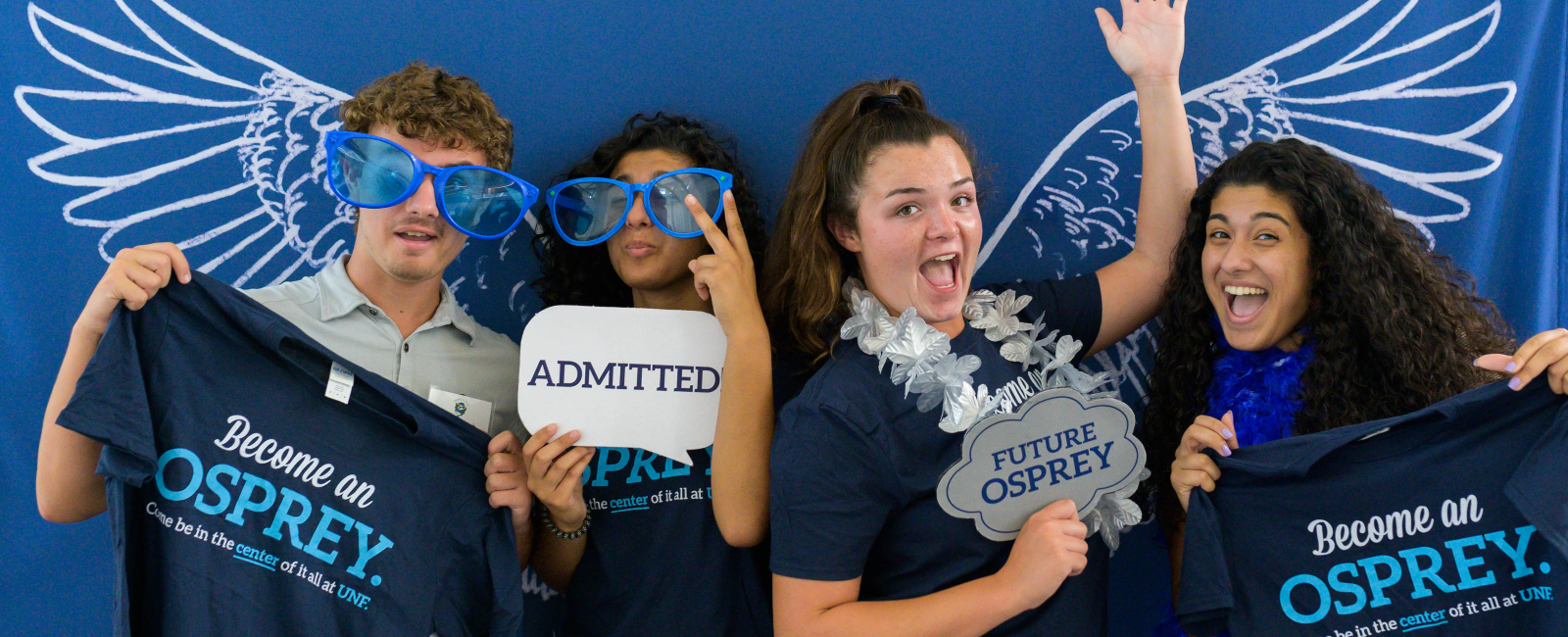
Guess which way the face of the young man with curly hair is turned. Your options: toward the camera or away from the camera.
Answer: toward the camera

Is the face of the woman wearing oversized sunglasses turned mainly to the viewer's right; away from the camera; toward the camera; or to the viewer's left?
toward the camera

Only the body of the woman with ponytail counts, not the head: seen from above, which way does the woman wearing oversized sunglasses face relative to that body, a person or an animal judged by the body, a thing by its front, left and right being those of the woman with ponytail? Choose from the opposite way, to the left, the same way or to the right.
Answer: the same way

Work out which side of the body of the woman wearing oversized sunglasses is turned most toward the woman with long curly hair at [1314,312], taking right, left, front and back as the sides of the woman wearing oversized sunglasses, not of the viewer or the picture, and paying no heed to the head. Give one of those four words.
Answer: left

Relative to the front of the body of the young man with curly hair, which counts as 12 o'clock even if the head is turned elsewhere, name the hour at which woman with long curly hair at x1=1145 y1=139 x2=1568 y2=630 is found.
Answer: The woman with long curly hair is roughly at 10 o'clock from the young man with curly hair.

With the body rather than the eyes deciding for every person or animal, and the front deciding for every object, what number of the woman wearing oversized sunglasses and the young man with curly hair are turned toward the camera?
2

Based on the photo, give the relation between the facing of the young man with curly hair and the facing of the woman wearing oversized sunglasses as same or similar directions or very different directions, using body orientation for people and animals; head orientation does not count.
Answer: same or similar directions

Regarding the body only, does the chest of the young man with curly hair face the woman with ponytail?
no

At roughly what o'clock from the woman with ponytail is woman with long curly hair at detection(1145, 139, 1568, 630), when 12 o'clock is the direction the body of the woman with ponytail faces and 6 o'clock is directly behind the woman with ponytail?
The woman with long curly hair is roughly at 10 o'clock from the woman with ponytail.

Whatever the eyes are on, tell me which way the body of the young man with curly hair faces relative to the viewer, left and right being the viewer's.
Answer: facing the viewer
